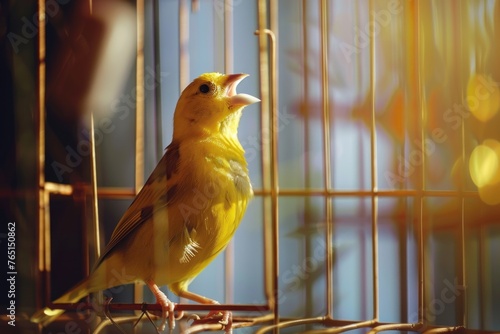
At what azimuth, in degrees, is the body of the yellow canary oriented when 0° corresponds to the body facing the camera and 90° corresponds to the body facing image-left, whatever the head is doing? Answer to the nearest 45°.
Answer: approximately 270°
